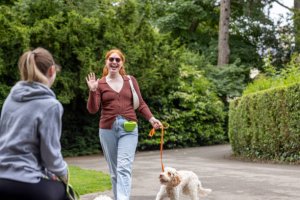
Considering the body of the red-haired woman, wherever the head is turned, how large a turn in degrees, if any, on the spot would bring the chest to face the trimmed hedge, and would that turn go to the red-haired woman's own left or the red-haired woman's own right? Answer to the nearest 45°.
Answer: approximately 135° to the red-haired woman's own left

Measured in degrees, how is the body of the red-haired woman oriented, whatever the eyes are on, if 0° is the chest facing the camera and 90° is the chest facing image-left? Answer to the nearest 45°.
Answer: approximately 0°

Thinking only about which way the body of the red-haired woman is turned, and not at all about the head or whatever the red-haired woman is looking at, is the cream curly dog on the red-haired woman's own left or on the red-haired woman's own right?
on the red-haired woman's own left
